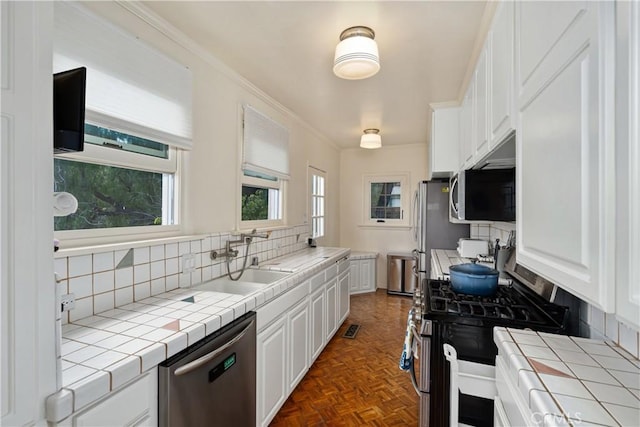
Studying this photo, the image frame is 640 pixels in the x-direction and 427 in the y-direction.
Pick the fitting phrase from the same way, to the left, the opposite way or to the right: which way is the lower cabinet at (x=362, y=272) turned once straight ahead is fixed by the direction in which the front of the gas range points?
to the left

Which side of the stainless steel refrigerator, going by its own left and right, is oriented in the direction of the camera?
left

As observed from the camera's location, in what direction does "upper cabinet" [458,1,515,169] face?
facing to the left of the viewer

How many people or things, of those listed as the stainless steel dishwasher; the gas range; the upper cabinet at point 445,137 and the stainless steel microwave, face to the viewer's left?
3

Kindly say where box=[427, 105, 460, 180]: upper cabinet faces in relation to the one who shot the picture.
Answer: facing to the left of the viewer

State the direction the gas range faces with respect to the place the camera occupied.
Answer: facing to the left of the viewer

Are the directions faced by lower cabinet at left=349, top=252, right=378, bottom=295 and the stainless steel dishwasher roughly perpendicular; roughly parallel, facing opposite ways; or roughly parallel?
roughly perpendicular
